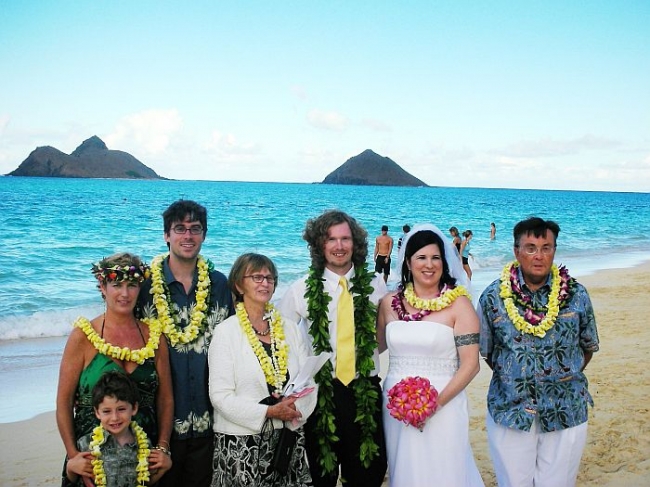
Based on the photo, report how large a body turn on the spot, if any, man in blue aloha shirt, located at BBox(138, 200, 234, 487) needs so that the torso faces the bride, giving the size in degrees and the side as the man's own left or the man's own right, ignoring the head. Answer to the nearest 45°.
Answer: approximately 90° to the man's own left

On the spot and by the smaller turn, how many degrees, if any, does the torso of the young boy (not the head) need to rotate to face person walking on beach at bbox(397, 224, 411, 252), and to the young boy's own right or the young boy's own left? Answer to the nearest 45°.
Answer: approximately 135° to the young boy's own left

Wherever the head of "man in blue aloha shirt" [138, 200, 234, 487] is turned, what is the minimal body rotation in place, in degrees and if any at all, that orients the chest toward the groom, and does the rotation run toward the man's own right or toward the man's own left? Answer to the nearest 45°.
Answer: approximately 90° to the man's own left

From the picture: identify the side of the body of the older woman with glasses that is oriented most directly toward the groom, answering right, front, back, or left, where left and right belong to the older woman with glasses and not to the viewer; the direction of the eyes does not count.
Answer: left

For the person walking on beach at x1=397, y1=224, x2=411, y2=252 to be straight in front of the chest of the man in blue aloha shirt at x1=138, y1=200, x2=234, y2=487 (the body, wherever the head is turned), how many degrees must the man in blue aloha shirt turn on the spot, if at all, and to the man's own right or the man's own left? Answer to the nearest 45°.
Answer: approximately 135° to the man's own left

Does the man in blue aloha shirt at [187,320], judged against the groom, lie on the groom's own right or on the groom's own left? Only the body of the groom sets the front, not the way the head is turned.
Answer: on the groom's own right

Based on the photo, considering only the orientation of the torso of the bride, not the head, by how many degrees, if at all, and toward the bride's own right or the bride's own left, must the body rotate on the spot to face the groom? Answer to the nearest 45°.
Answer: approximately 45° to the bride's own right

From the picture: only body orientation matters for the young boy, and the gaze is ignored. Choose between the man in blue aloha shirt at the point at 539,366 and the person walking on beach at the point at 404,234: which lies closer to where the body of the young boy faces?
the man in blue aloha shirt

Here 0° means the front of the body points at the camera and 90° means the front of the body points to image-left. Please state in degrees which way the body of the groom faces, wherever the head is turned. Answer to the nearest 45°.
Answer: approximately 0°
